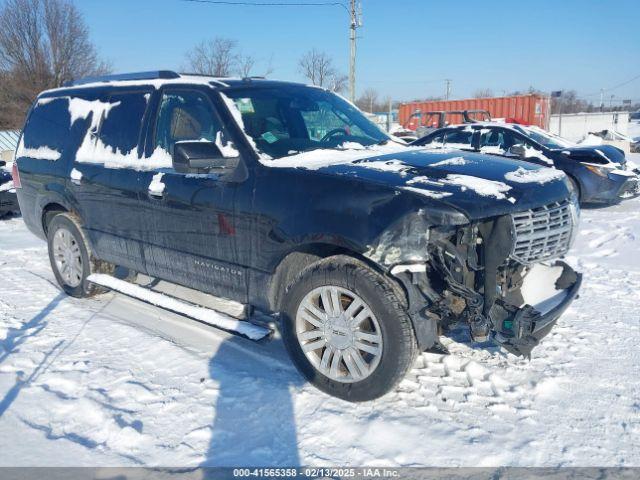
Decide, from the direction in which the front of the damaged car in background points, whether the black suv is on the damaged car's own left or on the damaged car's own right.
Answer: on the damaged car's own right

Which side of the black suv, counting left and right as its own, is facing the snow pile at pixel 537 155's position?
left

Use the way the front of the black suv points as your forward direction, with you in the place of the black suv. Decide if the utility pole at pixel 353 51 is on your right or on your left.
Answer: on your left

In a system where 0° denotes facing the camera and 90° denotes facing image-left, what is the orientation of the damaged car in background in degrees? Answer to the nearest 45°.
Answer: approximately 315°
